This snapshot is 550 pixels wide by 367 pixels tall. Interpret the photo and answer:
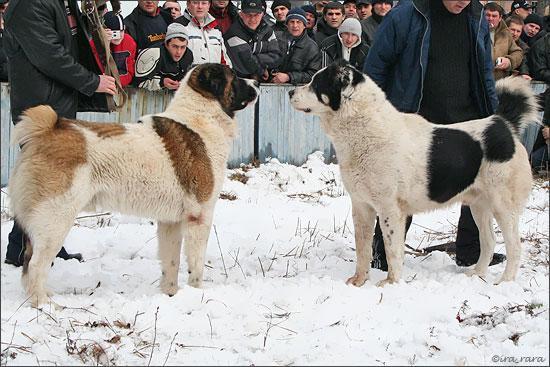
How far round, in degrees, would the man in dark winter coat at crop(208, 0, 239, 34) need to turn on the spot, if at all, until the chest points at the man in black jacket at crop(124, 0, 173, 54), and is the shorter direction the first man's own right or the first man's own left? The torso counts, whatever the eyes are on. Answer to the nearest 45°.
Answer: approximately 45° to the first man's own right

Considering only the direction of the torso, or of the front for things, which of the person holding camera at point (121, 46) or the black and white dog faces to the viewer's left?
the black and white dog

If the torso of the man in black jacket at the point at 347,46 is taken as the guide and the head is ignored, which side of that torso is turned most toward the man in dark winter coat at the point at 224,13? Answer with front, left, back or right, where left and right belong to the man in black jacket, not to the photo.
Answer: right

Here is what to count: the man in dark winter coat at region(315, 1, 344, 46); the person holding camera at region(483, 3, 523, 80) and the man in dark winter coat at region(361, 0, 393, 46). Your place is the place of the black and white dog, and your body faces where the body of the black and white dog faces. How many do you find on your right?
3

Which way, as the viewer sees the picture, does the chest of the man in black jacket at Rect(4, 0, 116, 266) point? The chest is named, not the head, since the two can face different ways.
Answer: to the viewer's right

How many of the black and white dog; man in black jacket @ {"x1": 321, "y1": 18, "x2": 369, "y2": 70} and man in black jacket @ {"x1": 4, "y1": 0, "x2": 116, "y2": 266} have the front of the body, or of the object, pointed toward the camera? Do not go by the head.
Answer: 1

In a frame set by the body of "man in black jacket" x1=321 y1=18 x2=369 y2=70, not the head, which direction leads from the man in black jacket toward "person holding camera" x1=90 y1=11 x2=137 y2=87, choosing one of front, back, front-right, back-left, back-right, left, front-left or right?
front-right

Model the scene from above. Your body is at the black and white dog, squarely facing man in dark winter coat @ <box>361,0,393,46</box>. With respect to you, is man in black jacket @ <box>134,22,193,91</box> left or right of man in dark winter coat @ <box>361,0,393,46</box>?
left

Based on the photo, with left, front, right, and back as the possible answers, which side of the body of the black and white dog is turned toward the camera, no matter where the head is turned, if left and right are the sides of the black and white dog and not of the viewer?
left

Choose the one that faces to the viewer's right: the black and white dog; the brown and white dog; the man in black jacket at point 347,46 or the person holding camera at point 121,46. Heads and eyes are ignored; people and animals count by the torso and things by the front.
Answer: the brown and white dog

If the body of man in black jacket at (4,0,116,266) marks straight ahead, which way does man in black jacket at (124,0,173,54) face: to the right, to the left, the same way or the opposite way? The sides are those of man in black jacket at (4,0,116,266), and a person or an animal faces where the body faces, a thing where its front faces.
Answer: to the right

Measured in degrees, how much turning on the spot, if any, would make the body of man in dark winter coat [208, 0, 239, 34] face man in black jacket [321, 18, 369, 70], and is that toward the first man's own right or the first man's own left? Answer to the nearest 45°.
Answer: approximately 90° to the first man's own left

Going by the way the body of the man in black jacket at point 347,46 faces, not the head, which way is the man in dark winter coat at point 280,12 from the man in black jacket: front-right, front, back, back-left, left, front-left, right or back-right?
back-right

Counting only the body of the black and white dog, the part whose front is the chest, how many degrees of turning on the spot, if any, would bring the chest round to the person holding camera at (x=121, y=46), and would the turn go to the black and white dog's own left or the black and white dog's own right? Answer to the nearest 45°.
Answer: approximately 45° to the black and white dog's own right

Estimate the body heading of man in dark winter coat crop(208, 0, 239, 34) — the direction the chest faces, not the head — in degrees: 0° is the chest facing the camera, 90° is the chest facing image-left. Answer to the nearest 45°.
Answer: approximately 0°
